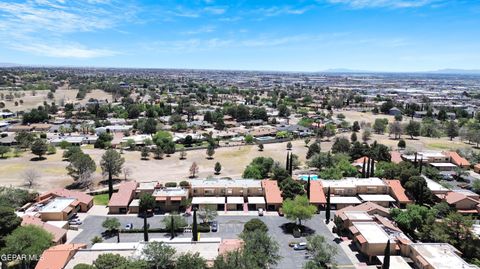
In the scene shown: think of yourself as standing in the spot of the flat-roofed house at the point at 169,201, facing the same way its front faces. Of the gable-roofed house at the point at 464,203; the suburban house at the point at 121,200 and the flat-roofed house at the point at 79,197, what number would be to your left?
1

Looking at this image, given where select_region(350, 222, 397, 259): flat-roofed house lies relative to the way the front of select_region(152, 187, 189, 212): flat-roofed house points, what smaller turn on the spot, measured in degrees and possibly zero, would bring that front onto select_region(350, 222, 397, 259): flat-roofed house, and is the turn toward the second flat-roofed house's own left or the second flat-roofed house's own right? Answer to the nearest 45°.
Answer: approximately 45° to the second flat-roofed house's own left

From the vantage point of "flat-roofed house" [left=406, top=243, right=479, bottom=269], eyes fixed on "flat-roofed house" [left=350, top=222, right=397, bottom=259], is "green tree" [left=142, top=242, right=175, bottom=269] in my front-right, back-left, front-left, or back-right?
front-left

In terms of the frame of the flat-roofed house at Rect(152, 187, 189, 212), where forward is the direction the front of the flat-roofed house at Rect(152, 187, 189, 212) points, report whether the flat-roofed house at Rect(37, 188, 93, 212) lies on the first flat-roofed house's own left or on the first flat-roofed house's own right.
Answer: on the first flat-roofed house's own right

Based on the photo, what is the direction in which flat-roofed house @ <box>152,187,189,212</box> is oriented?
toward the camera

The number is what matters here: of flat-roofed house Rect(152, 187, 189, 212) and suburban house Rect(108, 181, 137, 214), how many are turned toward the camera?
2

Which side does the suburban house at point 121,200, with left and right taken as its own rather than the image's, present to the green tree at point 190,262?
front

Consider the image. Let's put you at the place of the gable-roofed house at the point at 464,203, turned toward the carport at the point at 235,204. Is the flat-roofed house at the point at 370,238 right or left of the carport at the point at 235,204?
left

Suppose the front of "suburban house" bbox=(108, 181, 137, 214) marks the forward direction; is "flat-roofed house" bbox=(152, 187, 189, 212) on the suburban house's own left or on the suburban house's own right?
on the suburban house's own left

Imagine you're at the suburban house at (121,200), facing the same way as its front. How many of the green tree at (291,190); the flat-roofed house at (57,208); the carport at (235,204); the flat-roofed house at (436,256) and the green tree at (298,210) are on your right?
1

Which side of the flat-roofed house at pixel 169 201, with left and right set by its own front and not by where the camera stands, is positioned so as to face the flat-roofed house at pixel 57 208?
right

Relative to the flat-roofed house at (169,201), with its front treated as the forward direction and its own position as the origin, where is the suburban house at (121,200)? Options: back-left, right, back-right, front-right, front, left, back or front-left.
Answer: right

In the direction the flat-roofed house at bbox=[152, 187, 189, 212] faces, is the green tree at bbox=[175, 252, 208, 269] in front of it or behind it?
in front

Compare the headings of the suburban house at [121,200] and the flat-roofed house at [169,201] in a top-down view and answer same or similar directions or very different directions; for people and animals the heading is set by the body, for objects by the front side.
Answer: same or similar directions

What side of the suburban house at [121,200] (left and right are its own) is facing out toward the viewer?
front

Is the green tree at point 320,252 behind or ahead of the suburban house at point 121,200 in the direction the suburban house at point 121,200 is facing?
ahead

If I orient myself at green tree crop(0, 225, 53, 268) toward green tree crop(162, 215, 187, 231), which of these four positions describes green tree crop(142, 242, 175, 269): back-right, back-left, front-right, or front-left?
front-right

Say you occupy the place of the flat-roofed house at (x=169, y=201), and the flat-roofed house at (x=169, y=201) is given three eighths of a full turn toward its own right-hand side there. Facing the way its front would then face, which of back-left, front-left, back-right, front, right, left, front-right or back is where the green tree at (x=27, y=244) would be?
left

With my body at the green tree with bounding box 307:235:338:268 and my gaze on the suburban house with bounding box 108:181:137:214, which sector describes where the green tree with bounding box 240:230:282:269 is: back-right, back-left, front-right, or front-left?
front-left

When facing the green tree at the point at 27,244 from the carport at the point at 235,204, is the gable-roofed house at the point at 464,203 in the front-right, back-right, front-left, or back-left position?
back-left
